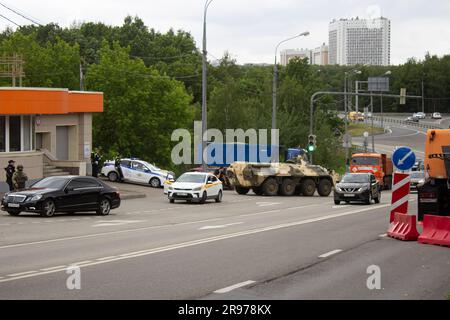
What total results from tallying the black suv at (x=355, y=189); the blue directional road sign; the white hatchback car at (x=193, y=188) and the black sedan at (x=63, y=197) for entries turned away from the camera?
0

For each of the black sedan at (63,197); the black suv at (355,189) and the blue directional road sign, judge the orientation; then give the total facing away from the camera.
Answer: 0

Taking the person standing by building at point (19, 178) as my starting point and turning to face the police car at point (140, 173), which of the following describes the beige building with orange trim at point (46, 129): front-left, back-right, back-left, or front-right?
front-left

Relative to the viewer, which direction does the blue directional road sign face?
toward the camera

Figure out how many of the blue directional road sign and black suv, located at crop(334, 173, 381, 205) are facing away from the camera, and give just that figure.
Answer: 0
